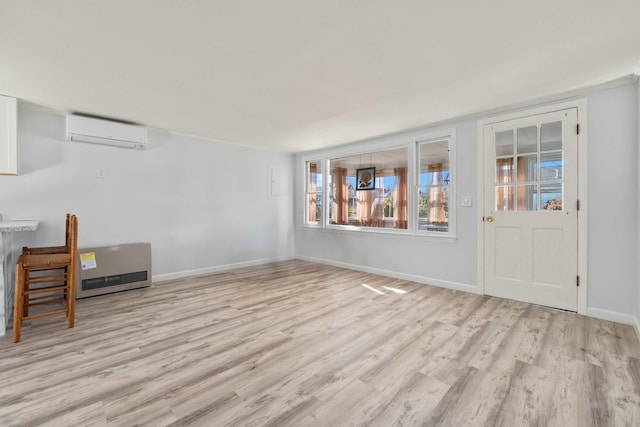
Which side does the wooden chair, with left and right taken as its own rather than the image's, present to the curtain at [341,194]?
back

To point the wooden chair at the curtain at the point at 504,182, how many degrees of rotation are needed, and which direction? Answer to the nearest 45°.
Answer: approximately 135° to its left

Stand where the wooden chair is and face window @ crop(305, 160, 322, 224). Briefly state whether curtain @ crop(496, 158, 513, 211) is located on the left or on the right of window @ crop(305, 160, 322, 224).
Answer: right

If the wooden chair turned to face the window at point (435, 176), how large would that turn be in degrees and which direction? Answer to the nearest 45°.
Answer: approximately 180°

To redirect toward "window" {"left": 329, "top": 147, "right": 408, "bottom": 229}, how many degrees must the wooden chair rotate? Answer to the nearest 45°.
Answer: approximately 180°

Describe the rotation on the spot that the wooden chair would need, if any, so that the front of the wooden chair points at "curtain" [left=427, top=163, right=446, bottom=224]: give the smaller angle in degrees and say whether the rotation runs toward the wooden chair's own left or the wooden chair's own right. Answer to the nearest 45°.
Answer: approximately 180°

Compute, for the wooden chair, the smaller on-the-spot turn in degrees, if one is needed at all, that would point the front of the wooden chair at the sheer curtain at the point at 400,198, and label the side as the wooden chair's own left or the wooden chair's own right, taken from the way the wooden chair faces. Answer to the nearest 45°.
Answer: approximately 180°

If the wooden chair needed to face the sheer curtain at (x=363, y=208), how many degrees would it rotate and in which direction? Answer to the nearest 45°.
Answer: approximately 180°

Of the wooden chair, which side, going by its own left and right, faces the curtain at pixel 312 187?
back

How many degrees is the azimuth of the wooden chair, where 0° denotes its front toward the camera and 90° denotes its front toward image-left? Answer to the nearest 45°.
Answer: approximately 90°

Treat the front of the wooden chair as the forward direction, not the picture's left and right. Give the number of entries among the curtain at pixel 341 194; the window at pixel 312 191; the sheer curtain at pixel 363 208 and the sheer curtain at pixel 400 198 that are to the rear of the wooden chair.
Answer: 4
